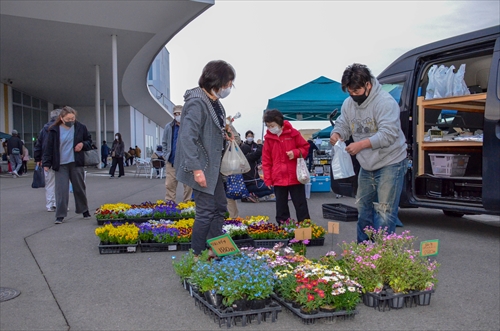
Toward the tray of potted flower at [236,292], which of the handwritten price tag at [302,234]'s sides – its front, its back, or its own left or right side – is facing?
front

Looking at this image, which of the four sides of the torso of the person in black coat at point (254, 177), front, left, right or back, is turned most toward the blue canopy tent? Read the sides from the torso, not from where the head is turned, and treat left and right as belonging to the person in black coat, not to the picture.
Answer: back

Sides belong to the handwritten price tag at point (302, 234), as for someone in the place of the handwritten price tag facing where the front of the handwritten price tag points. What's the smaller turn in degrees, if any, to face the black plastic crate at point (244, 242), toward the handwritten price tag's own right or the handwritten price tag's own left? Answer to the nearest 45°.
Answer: approximately 135° to the handwritten price tag's own right

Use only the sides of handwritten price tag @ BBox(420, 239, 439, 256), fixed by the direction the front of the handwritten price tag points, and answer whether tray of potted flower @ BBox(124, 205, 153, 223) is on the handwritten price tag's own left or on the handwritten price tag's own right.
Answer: on the handwritten price tag's own right

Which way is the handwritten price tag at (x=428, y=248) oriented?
toward the camera

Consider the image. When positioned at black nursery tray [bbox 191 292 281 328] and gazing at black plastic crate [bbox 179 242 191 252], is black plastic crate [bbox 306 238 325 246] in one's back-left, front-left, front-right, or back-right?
front-right

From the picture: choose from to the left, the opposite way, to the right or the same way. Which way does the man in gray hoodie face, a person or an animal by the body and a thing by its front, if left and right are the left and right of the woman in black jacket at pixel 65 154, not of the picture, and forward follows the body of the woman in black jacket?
to the right

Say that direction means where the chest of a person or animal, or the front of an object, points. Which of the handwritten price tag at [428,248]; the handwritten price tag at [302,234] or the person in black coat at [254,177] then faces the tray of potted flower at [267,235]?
the person in black coat

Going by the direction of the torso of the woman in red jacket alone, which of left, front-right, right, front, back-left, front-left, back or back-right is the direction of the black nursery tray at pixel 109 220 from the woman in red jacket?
front-right

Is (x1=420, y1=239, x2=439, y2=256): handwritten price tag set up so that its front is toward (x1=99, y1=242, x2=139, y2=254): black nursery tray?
no

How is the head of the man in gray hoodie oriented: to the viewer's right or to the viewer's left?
to the viewer's left

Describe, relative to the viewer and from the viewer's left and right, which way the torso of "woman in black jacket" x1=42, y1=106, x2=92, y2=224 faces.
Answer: facing the viewer

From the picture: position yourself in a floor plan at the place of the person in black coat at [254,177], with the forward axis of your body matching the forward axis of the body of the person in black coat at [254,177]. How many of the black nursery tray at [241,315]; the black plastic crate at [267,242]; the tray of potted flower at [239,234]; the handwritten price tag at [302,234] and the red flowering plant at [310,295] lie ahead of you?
5

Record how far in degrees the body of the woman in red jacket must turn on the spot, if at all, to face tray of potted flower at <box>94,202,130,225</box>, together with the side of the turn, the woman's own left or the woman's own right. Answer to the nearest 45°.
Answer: approximately 45° to the woman's own right

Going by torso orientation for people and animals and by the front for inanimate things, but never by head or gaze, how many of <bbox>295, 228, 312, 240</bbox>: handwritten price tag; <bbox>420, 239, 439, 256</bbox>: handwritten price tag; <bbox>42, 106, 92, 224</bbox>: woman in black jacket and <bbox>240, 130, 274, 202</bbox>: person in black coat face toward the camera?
4

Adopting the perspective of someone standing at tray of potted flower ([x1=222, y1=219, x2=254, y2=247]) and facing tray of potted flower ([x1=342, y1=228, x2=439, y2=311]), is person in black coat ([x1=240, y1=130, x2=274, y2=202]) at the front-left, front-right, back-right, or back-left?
back-left

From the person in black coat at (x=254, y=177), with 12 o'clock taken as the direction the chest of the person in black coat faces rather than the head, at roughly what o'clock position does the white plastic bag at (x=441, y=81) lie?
The white plastic bag is roughly at 10 o'clock from the person in black coat.

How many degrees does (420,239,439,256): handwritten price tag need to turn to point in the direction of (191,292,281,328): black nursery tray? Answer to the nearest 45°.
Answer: approximately 45° to its right
